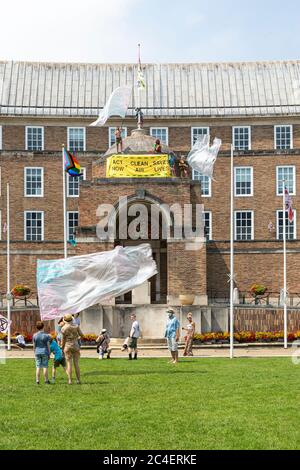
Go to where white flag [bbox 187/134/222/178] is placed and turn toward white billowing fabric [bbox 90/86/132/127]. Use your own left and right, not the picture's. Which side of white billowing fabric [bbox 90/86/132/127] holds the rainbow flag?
left

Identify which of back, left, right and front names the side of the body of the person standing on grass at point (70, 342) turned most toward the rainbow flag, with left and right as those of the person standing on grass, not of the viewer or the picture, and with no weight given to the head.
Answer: front

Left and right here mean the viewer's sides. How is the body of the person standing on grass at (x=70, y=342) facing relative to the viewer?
facing away from the viewer

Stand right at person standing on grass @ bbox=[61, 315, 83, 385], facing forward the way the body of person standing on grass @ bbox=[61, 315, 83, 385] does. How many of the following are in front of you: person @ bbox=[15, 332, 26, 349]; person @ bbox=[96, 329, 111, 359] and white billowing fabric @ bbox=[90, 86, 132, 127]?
3

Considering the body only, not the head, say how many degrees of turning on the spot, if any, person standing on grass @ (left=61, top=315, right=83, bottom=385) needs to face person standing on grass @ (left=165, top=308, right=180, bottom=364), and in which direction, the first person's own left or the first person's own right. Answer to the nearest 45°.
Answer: approximately 45° to the first person's own right

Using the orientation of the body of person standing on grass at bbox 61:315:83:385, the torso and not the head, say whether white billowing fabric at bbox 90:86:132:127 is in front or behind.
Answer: in front
